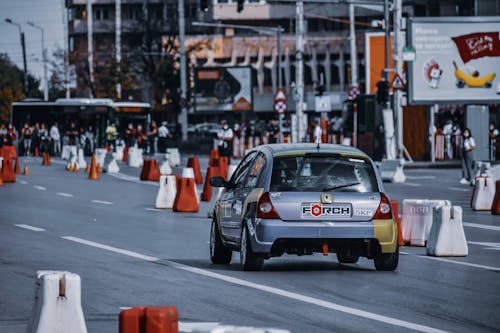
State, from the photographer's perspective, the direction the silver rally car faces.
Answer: facing away from the viewer

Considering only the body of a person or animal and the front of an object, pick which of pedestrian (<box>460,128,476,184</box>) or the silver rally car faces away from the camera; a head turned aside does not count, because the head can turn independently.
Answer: the silver rally car

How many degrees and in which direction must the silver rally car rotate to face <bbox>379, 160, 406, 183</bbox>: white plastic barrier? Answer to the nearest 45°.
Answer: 0° — it already faces it

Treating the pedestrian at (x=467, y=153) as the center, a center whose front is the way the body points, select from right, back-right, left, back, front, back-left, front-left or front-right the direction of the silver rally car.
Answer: front-left

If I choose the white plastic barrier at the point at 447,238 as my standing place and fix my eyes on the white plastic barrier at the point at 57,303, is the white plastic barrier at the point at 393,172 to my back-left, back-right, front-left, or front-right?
back-right

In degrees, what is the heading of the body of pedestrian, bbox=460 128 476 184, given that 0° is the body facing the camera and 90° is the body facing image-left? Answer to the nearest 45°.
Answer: approximately 45°

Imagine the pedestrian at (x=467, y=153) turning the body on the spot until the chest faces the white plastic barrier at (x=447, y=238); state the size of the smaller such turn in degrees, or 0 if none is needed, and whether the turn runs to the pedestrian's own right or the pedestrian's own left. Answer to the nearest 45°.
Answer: approximately 45° to the pedestrian's own left

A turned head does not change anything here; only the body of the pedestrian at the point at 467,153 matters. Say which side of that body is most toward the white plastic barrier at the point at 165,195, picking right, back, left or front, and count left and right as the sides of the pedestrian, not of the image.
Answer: front

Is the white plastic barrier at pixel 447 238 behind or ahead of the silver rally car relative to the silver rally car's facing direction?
ahead

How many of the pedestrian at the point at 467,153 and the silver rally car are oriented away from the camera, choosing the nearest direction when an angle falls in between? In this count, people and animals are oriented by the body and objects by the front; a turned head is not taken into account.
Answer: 1

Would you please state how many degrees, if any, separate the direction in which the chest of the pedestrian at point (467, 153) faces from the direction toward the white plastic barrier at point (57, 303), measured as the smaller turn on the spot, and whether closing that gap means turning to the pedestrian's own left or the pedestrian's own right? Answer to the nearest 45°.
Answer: approximately 45° to the pedestrian's own left
